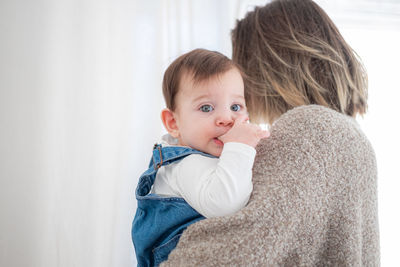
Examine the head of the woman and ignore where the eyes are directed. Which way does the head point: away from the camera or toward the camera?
away from the camera

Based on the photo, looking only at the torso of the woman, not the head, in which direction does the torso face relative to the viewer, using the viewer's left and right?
facing away from the viewer and to the left of the viewer
